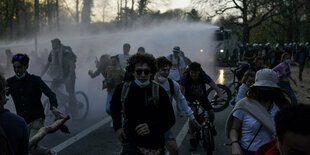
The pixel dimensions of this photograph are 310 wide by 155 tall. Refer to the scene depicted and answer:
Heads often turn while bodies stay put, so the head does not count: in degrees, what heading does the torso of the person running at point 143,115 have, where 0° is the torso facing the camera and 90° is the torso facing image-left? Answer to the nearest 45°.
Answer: approximately 0°

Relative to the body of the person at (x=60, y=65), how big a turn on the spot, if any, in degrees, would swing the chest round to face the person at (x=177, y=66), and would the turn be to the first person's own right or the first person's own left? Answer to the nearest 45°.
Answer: approximately 135° to the first person's own left

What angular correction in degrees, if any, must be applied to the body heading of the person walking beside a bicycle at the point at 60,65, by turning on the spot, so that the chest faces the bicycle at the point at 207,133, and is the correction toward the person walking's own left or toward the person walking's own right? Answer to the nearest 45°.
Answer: approximately 90° to the person walking's own left
